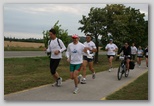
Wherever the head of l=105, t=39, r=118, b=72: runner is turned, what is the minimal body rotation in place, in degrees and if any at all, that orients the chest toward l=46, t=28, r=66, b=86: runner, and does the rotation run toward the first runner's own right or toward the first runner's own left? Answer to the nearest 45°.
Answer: approximately 45° to the first runner's own right

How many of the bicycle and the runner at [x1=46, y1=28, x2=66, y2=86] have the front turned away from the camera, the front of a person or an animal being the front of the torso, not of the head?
0

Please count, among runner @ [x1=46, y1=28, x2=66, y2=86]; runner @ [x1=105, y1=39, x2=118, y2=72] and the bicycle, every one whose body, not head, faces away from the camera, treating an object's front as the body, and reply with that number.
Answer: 0

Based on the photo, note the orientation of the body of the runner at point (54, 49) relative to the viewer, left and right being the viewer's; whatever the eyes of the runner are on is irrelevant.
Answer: facing the viewer and to the left of the viewer

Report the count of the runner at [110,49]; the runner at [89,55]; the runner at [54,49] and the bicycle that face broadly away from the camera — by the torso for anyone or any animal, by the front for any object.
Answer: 0

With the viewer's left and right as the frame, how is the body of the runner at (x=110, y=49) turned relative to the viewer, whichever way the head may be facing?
facing the viewer
